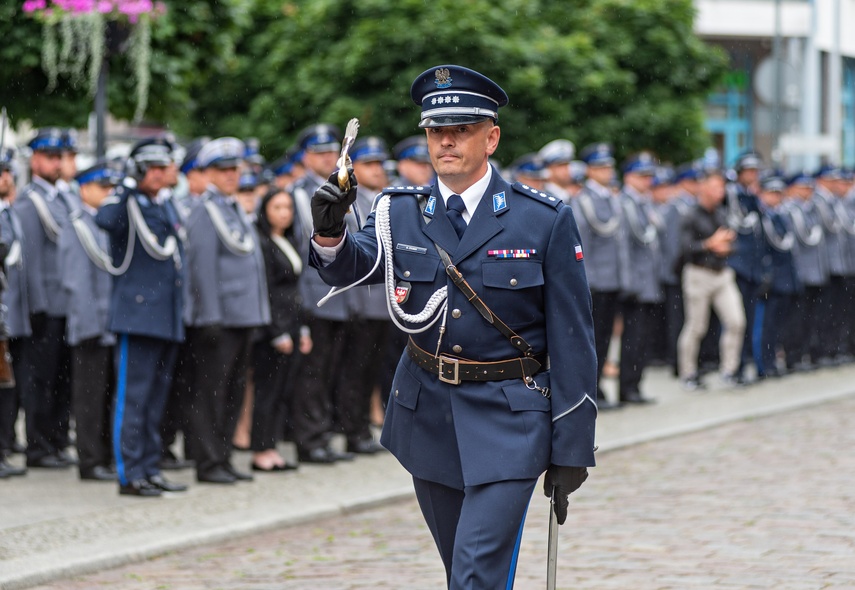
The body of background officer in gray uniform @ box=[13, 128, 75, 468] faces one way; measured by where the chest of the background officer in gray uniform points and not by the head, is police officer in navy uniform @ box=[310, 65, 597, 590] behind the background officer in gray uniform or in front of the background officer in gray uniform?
in front

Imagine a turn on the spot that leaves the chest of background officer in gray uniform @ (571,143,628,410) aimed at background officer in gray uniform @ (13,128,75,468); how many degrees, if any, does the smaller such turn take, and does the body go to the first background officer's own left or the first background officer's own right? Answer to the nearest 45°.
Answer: approximately 90° to the first background officer's own right

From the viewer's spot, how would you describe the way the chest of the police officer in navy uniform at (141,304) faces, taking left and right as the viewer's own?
facing the viewer and to the right of the viewer

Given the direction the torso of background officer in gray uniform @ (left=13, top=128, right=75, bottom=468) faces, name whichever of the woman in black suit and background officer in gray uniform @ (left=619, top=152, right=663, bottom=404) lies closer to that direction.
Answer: the woman in black suit

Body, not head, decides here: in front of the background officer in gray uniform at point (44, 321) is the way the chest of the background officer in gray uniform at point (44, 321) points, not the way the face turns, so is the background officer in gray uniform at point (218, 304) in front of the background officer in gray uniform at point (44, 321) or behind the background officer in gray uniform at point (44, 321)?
in front

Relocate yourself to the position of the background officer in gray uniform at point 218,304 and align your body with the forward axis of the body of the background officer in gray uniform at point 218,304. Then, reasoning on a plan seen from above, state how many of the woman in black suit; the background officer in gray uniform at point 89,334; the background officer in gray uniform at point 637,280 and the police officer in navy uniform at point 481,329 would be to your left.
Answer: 2

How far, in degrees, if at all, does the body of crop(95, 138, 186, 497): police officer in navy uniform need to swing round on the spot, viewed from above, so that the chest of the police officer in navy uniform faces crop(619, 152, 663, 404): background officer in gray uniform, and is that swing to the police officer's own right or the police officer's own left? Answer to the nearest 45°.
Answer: approximately 90° to the police officer's own left

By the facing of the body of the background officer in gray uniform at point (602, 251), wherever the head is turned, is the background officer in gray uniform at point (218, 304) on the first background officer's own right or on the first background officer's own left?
on the first background officer's own right

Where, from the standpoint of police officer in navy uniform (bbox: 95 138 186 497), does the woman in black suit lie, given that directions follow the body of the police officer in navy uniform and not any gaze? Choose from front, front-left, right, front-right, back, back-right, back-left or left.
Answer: left

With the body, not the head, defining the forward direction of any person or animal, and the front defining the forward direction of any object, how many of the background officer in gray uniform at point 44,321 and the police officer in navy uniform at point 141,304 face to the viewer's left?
0

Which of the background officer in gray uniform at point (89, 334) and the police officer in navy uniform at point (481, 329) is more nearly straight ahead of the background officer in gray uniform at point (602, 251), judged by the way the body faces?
the police officer in navy uniform

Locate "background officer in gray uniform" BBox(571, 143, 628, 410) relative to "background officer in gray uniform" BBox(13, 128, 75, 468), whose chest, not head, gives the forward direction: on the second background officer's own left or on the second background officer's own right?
on the second background officer's own left

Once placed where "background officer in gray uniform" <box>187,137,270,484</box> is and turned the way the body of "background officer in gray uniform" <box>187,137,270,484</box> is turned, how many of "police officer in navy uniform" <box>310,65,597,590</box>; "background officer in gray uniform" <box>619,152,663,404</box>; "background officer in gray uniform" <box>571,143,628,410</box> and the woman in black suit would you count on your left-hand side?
3
